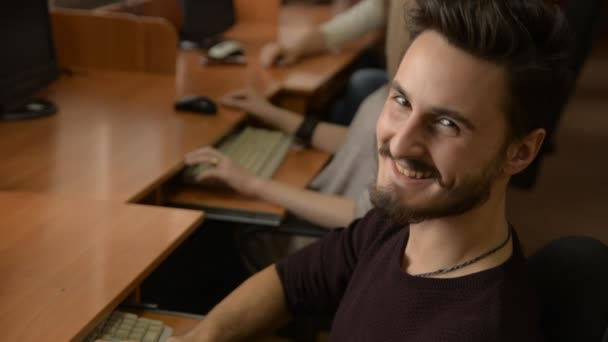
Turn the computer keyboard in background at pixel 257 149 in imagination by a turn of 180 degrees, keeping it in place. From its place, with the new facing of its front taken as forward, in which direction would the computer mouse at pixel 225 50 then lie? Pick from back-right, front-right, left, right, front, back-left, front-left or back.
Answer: front-right

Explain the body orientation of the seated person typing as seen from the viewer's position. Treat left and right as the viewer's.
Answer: facing to the left of the viewer

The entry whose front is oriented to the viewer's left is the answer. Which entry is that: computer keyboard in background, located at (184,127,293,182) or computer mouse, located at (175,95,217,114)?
the computer mouse

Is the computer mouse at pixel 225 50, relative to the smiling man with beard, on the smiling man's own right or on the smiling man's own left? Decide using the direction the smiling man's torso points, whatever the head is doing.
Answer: on the smiling man's own right

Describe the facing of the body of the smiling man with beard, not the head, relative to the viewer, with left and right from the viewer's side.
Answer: facing the viewer and to the left of the viewer

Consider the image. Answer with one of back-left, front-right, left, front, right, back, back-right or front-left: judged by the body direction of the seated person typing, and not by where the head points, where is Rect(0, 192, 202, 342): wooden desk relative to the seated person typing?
front-left

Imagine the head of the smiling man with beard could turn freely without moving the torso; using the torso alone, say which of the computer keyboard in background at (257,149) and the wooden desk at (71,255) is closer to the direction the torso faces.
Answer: the wooden desk

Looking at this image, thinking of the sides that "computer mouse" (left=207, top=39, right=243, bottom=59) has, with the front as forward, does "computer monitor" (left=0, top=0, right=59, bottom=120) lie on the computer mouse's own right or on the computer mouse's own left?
on the computer mouse's own left

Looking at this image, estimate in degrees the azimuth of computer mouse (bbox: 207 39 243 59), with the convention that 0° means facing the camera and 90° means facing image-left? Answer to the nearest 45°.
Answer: approximately 90°

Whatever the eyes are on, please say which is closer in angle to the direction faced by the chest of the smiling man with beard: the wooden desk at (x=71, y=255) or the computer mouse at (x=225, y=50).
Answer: the wooden desk

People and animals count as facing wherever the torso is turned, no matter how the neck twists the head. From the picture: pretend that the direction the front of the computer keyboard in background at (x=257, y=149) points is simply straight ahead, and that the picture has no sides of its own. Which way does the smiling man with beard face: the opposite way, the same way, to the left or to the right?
to the right

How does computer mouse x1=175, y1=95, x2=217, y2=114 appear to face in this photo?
to the viewer's left

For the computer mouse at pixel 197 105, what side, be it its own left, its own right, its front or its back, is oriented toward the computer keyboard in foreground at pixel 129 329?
left

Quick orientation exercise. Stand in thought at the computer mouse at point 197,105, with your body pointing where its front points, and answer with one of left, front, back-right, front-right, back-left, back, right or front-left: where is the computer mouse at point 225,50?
right
